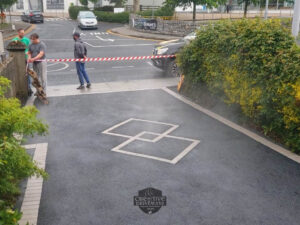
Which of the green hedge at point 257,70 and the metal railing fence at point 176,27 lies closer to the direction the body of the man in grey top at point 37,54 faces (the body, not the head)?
the green hedge

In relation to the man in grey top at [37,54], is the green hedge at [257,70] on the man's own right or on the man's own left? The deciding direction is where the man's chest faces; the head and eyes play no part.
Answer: on the man's own left

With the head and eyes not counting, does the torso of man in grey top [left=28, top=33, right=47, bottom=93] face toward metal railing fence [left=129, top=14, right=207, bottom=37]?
no

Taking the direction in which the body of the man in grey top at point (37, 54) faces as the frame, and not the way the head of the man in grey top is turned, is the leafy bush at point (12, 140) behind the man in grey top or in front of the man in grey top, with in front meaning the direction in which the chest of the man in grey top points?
in front

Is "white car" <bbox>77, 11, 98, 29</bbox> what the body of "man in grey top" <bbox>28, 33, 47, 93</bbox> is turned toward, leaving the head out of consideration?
no

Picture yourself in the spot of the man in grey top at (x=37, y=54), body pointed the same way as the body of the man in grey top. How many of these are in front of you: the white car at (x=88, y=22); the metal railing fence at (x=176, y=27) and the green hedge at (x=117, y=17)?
0

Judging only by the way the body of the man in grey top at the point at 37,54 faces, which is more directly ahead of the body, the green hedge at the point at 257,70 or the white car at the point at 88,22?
the green hedge
